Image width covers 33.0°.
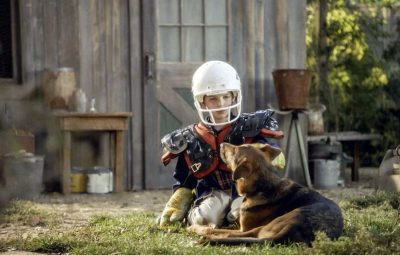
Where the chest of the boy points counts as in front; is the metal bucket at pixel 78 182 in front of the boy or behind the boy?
behind

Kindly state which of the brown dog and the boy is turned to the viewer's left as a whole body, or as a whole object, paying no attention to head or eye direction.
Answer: the brown dog

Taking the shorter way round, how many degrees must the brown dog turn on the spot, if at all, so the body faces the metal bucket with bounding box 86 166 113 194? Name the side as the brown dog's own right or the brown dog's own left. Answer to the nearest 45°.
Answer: approximately 45° to the brown dog's own right

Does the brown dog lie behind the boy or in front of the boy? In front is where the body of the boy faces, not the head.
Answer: in front

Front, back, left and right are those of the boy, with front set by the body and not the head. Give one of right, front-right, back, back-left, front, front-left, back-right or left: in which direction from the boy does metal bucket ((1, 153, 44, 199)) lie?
back-right

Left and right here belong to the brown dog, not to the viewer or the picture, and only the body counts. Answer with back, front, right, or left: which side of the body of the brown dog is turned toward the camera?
left

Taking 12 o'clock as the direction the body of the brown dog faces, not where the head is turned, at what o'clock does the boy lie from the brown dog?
The boy is roughly at 2 o'clock from the brown dog.

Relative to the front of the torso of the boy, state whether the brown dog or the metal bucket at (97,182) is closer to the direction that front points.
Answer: the brown dog

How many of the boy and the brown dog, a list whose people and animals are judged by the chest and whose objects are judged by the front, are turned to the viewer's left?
1

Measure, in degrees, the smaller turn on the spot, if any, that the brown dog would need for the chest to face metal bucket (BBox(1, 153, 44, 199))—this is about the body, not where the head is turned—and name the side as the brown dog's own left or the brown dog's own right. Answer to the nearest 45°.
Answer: approximately 45° to the brown dog's own right

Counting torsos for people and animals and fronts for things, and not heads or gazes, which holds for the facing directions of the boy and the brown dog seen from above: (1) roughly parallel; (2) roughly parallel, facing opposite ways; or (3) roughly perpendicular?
roughly perpendicular
